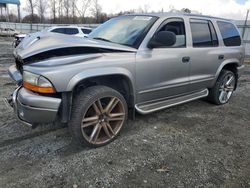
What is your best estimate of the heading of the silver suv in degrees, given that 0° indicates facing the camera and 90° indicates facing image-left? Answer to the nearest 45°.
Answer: approximately 45°
